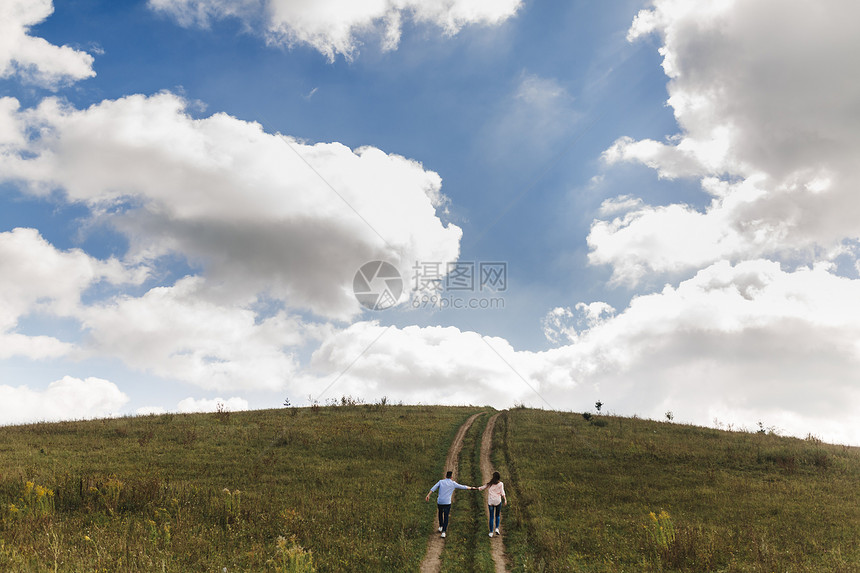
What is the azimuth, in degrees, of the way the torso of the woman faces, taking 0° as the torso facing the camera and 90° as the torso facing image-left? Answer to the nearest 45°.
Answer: approximately 180°
